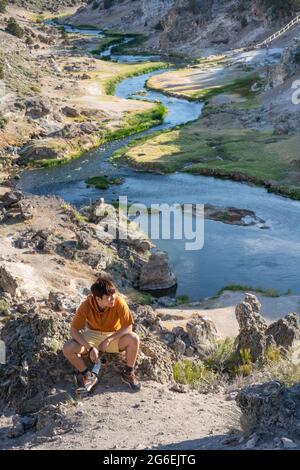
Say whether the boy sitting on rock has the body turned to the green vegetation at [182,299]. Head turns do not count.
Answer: no

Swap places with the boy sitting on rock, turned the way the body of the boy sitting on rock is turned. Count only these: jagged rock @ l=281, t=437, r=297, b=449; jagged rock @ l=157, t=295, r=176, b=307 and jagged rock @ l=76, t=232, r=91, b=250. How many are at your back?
2

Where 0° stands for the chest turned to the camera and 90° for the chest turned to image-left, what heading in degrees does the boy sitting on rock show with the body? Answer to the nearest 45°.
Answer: approximately 0°

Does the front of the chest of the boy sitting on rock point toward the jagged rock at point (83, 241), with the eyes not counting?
no

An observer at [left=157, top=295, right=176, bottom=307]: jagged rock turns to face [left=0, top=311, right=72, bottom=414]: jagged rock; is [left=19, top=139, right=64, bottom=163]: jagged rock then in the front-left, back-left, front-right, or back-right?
back-right

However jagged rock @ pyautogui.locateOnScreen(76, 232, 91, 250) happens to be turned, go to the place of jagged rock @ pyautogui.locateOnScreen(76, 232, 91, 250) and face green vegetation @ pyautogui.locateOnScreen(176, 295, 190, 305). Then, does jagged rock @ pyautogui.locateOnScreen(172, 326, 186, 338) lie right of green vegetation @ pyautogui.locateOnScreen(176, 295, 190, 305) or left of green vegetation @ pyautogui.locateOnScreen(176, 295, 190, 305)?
right

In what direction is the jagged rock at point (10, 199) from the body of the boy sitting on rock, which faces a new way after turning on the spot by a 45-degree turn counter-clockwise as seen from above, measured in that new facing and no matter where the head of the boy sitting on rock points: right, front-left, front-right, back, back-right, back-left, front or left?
back-left

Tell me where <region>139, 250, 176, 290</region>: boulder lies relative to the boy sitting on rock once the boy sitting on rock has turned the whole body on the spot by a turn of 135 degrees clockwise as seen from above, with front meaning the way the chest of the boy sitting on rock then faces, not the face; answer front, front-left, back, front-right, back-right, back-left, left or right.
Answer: front-right

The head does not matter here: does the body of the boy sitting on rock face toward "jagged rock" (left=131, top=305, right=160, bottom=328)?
no

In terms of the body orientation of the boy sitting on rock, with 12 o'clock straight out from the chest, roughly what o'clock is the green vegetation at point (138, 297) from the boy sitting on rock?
The green vegetation is roughly at 6 o'clock from the boy sitting on rock.

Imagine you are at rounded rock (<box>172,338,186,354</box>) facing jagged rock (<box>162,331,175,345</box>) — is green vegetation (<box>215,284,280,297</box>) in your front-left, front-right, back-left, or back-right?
front-right

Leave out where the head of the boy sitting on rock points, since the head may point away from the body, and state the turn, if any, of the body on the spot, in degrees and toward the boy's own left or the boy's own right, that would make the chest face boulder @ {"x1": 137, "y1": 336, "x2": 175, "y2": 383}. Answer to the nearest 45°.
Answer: approximately 135° to the boy's own left

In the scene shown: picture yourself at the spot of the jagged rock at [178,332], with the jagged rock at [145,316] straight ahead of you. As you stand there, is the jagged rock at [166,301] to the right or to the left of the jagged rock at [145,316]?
right

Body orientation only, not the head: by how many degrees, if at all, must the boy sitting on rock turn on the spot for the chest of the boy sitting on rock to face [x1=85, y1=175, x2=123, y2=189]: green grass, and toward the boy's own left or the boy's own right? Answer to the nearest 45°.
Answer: approximately 180°

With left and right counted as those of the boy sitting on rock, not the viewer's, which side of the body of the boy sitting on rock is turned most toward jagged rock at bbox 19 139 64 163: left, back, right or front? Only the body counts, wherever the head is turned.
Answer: back
